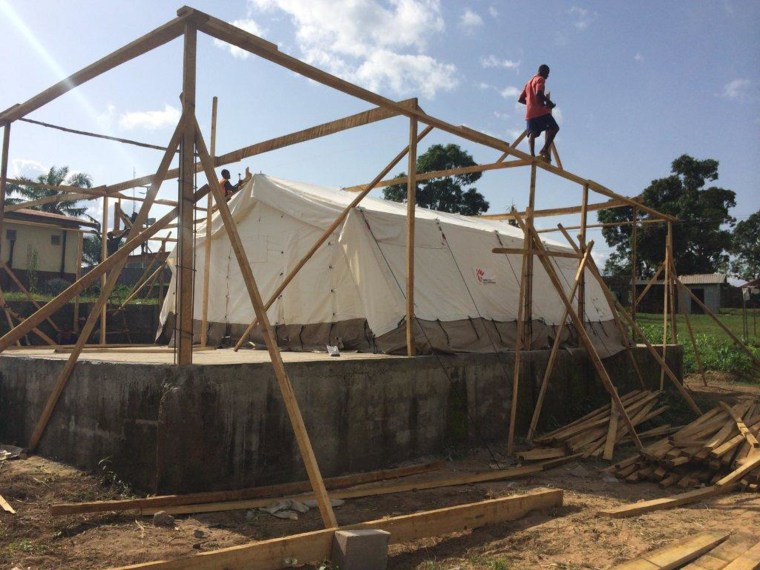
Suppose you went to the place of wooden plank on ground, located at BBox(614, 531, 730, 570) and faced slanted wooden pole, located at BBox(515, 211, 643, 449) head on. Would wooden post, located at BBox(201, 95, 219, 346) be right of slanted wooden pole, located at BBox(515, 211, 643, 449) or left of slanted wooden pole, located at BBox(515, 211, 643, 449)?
left

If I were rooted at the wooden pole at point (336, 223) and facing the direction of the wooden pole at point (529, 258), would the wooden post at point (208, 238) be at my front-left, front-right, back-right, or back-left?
back-left

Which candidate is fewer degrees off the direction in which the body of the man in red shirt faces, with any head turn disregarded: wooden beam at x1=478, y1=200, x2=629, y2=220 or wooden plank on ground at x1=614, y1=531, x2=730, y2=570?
the wooden beam

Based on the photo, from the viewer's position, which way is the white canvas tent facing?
facing the viewer and to the left of the viewer

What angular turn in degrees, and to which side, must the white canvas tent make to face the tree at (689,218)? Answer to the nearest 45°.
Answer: approximately 180°
